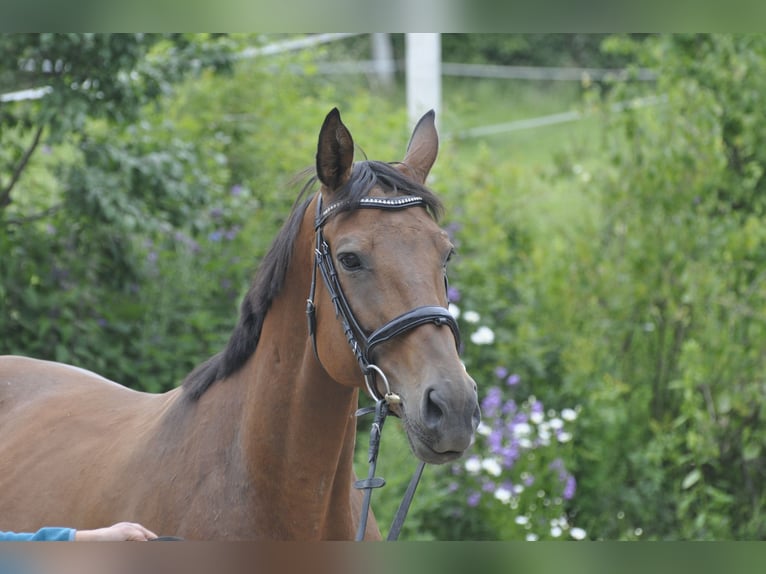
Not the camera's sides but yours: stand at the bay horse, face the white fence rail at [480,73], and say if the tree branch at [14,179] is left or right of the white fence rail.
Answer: left

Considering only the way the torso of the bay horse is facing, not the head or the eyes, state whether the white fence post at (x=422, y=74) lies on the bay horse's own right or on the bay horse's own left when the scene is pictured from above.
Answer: on the bay horse's own left

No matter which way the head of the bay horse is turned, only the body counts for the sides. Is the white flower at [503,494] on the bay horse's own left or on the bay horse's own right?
on the bay horse's own left

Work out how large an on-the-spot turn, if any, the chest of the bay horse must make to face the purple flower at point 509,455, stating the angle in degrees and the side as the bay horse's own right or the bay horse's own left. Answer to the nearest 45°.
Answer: approximately 90° to the bay horse's own left

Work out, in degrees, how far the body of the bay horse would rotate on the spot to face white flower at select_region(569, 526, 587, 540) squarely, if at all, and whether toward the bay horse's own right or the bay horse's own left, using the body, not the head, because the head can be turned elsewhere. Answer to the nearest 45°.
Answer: approximately 90° to the bay horse's own left

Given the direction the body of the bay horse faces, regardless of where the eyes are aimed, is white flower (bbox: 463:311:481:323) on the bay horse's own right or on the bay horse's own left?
on the bay horse's own left

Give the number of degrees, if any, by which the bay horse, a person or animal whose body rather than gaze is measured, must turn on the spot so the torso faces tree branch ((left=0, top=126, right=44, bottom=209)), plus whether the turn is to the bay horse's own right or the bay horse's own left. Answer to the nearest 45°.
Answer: approximately 135° to the bay horse's own left

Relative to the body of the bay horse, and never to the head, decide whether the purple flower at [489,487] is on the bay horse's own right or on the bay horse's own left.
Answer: on the bay horse's own left

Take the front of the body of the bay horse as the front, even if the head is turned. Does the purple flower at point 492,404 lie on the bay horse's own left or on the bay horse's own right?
on the bay horse's own left

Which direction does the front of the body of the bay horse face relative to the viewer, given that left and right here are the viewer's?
facing the viewer and to the right of the viewer
